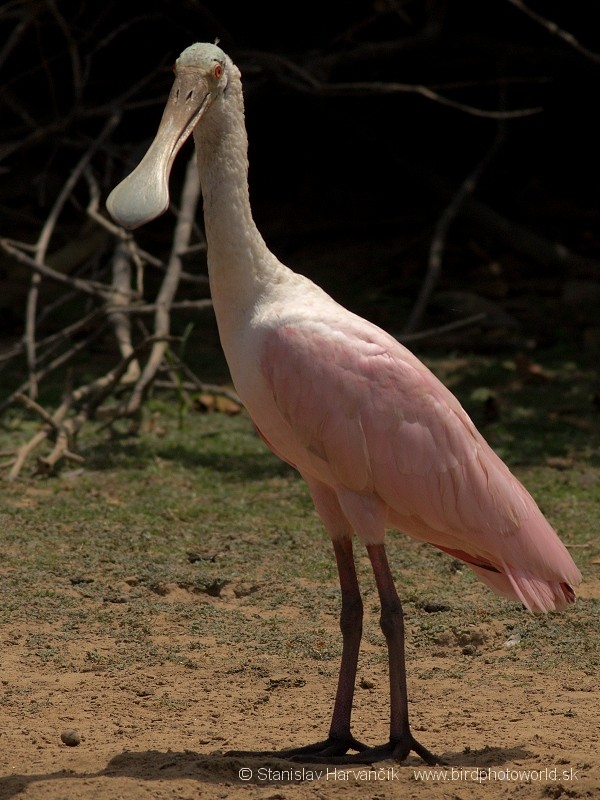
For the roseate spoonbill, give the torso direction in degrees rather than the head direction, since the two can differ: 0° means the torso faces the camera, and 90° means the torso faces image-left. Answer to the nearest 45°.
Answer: approximately 90°

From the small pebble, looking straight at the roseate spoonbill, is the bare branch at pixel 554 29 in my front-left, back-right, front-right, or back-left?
front-left

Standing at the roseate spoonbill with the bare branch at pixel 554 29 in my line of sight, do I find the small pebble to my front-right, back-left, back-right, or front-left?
back-left

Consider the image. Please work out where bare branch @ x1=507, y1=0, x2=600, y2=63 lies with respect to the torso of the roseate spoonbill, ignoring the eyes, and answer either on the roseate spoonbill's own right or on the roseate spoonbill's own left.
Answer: on the roseate spoonbill's own right

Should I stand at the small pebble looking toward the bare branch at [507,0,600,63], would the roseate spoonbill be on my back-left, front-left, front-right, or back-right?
front-right
